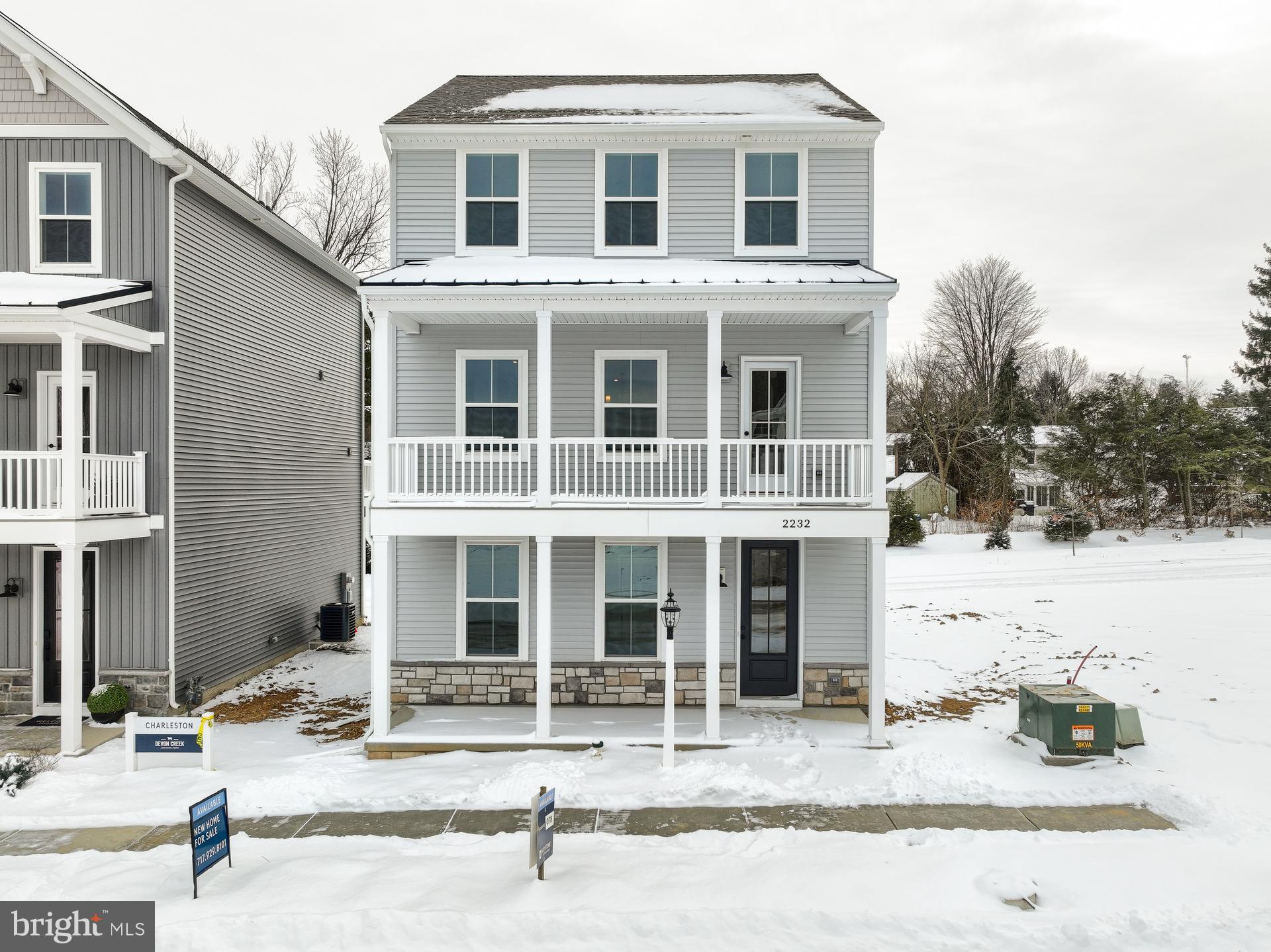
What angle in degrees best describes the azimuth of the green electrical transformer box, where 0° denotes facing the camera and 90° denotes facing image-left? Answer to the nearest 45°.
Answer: approximately 315°

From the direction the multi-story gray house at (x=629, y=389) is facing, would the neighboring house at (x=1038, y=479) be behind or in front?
behind

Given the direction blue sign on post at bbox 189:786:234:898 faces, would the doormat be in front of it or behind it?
behind

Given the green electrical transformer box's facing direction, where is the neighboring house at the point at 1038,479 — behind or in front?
behind

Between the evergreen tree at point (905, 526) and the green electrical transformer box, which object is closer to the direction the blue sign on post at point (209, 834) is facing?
the green electrical transformer box

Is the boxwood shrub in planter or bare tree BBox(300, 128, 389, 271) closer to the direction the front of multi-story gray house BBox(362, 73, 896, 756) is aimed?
the boxwood shrub in planter

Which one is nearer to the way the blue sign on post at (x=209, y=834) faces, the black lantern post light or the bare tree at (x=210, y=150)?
the black lantern post light

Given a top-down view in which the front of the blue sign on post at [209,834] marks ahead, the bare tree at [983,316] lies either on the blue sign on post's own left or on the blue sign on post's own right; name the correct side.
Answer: on the blue sign on post's own left
